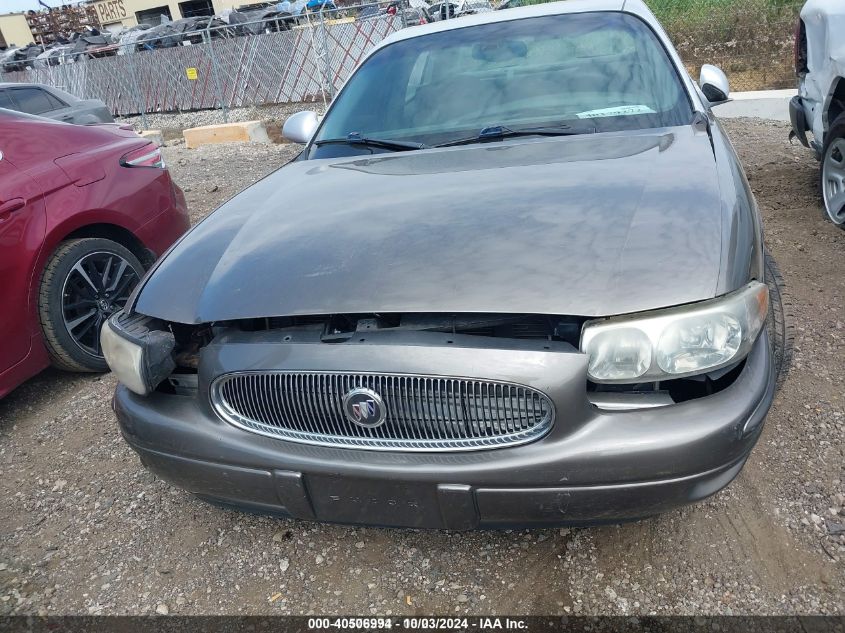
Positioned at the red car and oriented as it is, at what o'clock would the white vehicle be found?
The white vehicle is roughly at 8 o'clock from the red car.

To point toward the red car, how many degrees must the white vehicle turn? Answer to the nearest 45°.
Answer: approximately 90° to its right

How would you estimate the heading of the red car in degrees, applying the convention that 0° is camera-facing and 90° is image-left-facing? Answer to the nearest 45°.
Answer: approximately 45°

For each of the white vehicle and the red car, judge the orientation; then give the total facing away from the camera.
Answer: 0

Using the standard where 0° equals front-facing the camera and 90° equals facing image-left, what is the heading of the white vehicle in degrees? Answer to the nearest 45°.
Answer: approximately 315°
